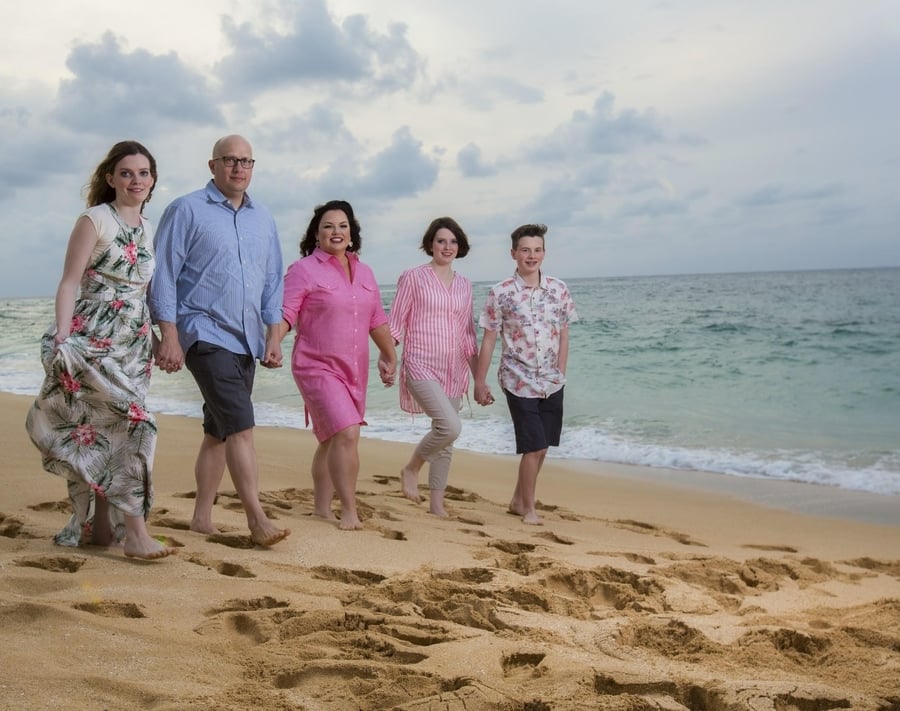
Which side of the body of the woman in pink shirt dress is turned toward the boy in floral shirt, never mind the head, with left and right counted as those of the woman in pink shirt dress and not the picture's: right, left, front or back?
left

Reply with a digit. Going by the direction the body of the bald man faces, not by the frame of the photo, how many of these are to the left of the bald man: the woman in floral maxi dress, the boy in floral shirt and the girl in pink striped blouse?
2

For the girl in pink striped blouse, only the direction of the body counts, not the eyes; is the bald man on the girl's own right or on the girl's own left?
on the girl's own right

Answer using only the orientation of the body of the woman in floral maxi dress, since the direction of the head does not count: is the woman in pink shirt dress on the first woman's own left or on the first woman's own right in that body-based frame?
on the first woman's own left

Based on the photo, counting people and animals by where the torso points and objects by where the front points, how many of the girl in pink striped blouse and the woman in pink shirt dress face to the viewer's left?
0

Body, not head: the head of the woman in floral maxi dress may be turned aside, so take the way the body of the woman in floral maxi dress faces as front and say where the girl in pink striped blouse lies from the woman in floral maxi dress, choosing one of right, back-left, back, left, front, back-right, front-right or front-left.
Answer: left

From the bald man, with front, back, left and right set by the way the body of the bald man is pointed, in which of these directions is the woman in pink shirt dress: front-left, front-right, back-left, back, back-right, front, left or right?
left

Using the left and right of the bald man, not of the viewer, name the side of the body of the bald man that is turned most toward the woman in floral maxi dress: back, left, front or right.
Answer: right

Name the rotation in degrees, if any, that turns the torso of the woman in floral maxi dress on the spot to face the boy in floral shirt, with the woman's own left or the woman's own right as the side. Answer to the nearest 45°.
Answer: approximately 90° to the woman's own left

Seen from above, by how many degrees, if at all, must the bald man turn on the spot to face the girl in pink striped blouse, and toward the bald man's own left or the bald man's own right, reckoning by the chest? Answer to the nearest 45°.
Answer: approximately 90° to the bald man's own left

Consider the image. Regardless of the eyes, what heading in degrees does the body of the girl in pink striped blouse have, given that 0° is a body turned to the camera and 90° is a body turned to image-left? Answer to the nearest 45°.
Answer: approximately 315°
